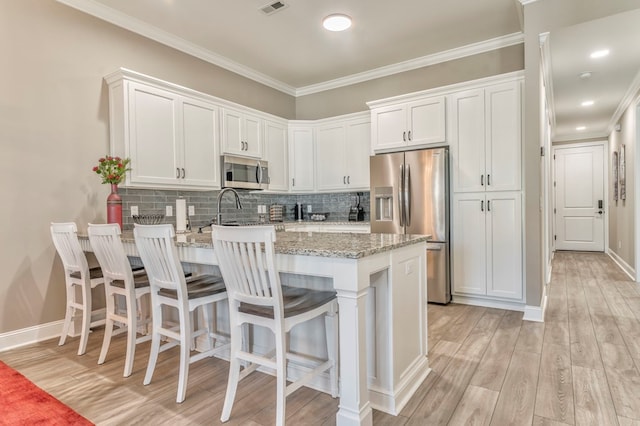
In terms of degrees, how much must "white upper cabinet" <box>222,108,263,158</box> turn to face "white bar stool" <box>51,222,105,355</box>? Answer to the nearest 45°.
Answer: approximately 90° to its right

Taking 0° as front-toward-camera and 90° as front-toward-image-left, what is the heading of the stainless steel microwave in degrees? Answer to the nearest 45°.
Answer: approximately 315°

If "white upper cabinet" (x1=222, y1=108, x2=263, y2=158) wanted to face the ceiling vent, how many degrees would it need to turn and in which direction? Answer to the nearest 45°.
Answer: approximately 45° to its right

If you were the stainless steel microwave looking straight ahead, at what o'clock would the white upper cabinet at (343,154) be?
The white upper cabinet is roughly at 10 o'clock from the stainless steel microwave.

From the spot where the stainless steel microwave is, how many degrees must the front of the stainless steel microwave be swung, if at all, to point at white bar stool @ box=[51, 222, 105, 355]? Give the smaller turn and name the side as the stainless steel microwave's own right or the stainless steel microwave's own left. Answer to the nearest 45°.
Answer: approximately 90° to the stainless steel microwave's own right
